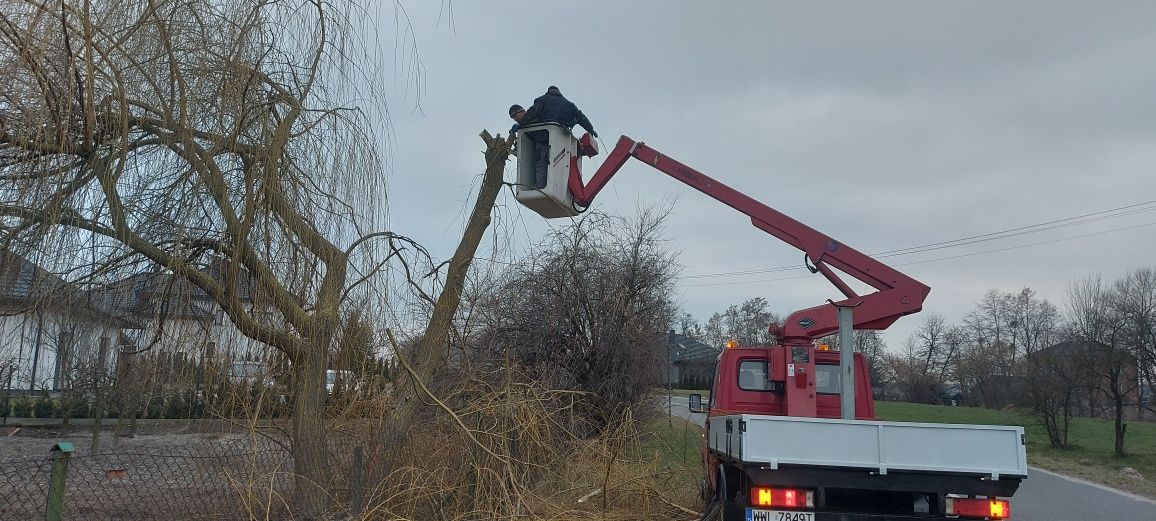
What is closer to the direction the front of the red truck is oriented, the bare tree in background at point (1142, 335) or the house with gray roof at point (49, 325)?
the bare tree in background

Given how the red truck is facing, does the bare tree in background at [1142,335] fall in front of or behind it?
in front

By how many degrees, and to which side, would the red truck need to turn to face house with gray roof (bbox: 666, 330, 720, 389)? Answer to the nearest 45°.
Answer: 0° — it already faces it

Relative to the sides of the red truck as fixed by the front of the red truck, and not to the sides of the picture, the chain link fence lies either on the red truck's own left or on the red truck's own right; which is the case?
on the red truck's own left

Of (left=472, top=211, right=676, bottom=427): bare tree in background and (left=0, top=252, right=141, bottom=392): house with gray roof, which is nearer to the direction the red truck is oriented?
the bare tree in background

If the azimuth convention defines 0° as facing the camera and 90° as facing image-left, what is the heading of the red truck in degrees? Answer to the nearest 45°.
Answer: approximately 180°

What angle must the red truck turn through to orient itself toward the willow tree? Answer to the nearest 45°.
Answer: approximately 135° to its left

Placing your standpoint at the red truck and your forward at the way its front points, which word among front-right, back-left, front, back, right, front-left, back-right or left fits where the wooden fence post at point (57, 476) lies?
back-left

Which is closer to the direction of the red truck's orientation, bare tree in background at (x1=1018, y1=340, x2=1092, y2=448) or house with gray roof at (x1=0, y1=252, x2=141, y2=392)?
the bare tree in background
